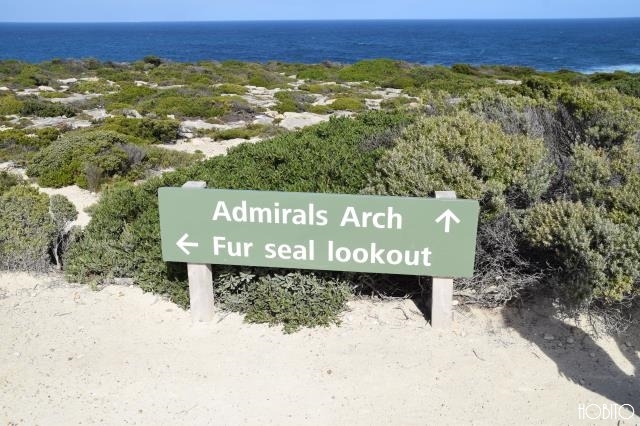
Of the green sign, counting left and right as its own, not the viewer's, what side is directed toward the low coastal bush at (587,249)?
left

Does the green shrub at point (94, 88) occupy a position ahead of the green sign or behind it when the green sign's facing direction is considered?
behind

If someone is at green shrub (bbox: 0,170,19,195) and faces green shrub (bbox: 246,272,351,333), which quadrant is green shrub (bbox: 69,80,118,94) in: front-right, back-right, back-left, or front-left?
back-left

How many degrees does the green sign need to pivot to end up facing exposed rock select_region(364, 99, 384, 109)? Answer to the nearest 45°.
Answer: approximately 180°

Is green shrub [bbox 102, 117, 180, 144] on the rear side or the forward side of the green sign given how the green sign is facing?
on the rear side

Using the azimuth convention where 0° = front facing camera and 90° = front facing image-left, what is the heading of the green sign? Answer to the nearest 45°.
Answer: approximately 0°

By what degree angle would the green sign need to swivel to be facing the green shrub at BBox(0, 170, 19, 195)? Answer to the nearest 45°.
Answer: approximately 135° to its right

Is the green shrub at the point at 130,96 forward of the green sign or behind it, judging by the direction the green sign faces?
behind

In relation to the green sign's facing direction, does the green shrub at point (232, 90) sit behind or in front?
behind

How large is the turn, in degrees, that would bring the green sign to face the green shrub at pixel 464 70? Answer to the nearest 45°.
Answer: approximately 180°
